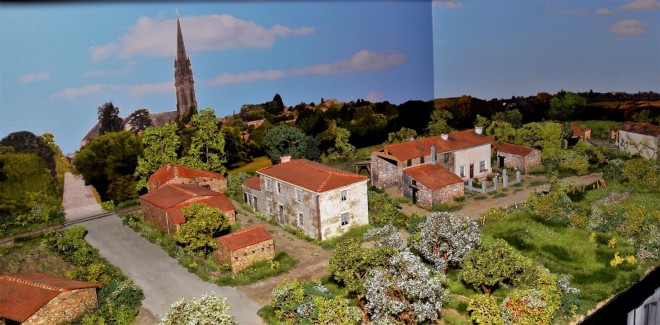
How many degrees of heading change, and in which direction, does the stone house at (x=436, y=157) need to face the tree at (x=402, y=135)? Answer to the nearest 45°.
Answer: approximately 180°

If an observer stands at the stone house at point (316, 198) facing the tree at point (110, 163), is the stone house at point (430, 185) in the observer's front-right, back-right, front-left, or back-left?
back-right

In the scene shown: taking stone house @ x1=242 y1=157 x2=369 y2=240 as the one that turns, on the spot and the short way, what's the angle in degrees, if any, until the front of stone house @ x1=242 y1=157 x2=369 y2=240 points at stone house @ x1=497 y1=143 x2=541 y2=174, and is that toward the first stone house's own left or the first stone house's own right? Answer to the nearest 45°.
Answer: approximately 180°

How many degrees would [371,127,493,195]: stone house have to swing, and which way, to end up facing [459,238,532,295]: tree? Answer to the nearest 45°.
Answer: approximately 45° to its right

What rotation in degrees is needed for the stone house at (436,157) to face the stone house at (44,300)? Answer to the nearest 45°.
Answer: approximately 90° to its right

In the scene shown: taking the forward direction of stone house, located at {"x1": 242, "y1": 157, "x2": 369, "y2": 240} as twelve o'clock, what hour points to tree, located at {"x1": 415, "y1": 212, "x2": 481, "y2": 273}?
The tree is roughly at 9 o'clock from the stone house.

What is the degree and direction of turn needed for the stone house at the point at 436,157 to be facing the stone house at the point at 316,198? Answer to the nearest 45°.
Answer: approximately 90° to its right

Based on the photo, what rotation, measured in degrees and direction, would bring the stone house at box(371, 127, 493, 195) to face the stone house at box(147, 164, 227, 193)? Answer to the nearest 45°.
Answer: approximately 90° to its right

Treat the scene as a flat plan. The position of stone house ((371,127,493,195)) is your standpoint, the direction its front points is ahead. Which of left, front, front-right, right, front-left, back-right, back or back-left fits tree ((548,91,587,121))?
left

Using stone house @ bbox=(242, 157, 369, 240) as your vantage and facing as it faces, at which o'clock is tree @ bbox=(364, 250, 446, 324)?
The tree is roughly at 10 o'clock from the stone house.
